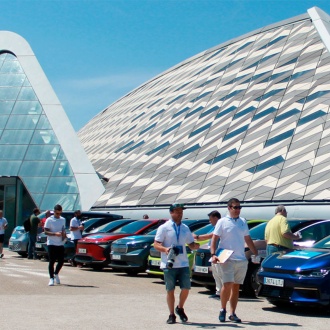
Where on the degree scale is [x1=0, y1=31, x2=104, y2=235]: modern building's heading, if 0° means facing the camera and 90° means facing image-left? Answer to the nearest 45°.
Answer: approximately 0°

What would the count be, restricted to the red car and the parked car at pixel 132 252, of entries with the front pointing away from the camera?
0

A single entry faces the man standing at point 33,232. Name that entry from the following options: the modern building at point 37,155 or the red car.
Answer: the modern building

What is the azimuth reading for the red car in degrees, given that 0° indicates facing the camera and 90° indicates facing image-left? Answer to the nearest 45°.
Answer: approximately 45°

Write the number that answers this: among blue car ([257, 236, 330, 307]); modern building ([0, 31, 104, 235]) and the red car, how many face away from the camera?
0

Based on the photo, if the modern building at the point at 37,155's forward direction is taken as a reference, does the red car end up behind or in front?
in front

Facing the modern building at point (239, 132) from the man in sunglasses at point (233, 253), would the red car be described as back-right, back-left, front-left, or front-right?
front-left

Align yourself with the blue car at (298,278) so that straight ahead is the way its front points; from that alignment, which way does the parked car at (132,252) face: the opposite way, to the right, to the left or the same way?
the same way

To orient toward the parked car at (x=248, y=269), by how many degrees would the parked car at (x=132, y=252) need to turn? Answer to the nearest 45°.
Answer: approximately 90° to its left

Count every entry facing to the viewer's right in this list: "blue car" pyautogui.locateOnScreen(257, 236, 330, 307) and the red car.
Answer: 0

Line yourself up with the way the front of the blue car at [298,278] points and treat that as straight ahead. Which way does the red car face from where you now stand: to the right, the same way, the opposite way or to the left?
the same way

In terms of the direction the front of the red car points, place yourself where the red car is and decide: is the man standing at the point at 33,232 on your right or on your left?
on your right

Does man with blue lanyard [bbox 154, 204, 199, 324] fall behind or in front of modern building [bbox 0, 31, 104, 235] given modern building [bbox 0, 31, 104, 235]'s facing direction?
in front

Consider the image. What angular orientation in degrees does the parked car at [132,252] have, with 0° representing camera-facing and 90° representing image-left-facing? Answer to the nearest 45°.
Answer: approximately 45°

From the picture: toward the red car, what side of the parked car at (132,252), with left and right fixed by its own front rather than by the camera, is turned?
right

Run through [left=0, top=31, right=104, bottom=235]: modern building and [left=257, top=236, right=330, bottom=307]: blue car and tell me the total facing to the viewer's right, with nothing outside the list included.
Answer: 0

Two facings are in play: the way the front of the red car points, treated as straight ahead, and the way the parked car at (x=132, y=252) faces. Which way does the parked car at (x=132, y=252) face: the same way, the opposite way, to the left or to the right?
the same way

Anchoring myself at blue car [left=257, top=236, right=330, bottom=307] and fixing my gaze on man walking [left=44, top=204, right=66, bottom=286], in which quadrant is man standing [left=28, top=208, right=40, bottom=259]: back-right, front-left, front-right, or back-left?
front-right
